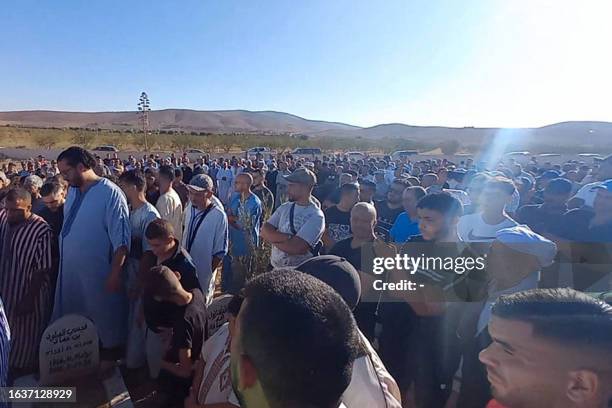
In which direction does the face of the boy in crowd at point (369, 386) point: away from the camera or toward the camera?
away from the camera

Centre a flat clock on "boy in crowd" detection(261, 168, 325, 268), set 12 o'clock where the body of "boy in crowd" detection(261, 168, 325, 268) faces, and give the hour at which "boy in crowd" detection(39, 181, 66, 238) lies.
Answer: "boy in crowd" detection(39, 181, 66, 238) is roughly at 2 o'clock from "boy in crowd" detection(261, 168, 325, 268).

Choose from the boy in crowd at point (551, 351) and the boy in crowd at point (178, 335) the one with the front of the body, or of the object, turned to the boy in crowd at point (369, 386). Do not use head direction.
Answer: the boy in crowd at point (551, 351)

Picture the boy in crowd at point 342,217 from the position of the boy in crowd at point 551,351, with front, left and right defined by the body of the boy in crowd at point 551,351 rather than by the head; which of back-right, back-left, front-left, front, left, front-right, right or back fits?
front-right

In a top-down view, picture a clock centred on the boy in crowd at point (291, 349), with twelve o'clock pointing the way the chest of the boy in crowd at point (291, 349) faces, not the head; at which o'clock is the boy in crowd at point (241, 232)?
the boy in crowd at point (241, 232) is roughly at 1 o'clock from the boy in crowd at point (291, 349).

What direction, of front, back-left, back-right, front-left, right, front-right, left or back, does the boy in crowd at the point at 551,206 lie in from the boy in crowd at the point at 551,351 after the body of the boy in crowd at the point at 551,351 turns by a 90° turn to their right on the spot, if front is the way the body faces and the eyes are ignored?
front

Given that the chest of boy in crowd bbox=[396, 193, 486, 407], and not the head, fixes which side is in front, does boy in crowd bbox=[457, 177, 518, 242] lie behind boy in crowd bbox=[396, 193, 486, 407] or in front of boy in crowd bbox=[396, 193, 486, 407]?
behind

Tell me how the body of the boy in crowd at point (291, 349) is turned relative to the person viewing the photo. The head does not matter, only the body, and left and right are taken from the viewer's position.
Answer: facing away from the viewer and to the left of the viewer

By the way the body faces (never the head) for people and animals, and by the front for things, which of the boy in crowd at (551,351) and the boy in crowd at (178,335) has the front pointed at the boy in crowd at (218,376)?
the boy in crowd at (551,351)

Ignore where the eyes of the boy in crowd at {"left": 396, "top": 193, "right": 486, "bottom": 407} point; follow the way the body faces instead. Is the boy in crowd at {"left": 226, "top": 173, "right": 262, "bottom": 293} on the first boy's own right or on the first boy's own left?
on the first boy's own right

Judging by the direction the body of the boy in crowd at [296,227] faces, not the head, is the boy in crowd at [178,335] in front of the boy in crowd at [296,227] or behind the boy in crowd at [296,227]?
in front

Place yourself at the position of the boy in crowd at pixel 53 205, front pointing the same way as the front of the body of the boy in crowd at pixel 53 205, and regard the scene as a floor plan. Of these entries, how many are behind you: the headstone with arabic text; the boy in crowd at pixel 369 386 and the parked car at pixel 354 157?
1

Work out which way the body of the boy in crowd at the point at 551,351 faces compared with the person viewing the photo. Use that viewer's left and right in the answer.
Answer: facing to the left of the viewer

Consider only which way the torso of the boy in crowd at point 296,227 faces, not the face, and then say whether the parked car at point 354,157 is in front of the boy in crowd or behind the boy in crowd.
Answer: behind

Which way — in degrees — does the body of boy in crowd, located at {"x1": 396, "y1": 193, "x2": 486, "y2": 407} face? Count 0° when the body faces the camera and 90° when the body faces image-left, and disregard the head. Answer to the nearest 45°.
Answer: approximately 45°
